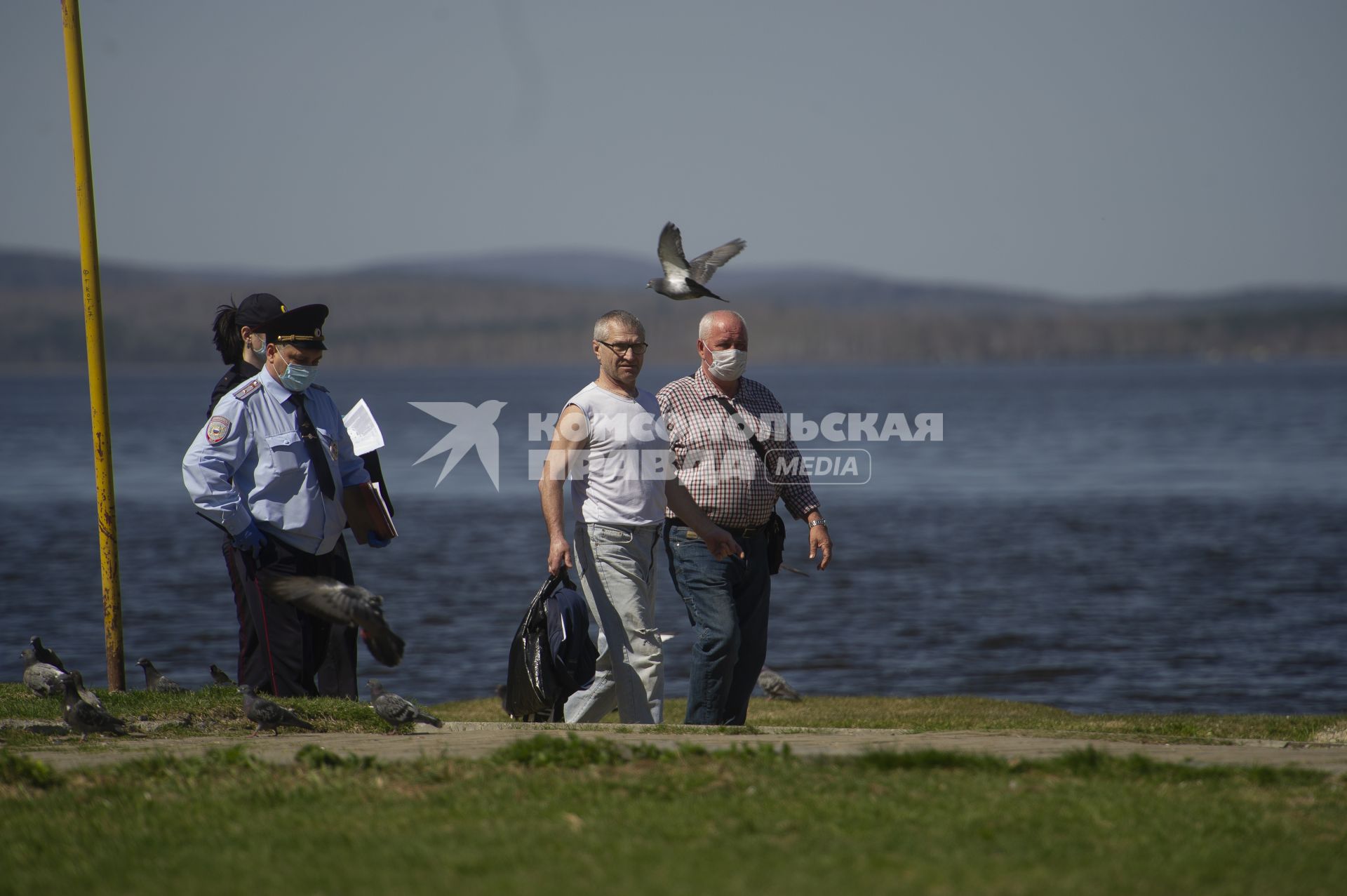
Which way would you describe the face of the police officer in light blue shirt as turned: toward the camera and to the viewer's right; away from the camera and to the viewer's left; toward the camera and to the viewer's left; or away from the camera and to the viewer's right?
toward the camera and to the viewer's right

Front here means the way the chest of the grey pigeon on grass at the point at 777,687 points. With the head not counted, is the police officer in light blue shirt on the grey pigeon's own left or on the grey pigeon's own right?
on the grey pigeon's own left

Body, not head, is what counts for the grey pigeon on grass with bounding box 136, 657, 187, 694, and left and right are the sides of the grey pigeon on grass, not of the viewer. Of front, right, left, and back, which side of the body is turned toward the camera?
left

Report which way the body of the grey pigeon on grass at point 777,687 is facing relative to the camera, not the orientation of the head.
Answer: to the viewer's left

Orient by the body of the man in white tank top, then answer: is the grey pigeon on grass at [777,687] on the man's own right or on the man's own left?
on the man's own left

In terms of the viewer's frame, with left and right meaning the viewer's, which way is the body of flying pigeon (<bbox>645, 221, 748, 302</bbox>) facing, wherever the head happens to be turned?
facing to the left of the viewer

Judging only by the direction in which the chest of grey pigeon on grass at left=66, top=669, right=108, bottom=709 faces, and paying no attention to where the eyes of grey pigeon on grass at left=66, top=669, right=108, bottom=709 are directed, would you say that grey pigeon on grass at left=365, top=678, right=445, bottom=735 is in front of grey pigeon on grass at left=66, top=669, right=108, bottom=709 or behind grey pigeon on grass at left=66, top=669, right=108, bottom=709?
behind

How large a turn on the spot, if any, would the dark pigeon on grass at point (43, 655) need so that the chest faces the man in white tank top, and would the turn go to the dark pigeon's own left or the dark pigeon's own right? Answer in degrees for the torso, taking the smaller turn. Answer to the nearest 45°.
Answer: approximately 135° to the dark pigeon's own left

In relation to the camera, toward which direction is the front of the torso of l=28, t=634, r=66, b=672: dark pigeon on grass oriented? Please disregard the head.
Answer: to the viewer's left

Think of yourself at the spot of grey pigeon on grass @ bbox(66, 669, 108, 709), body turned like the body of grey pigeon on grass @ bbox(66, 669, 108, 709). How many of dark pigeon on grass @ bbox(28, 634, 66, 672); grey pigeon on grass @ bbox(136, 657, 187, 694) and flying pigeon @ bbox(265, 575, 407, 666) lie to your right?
2
